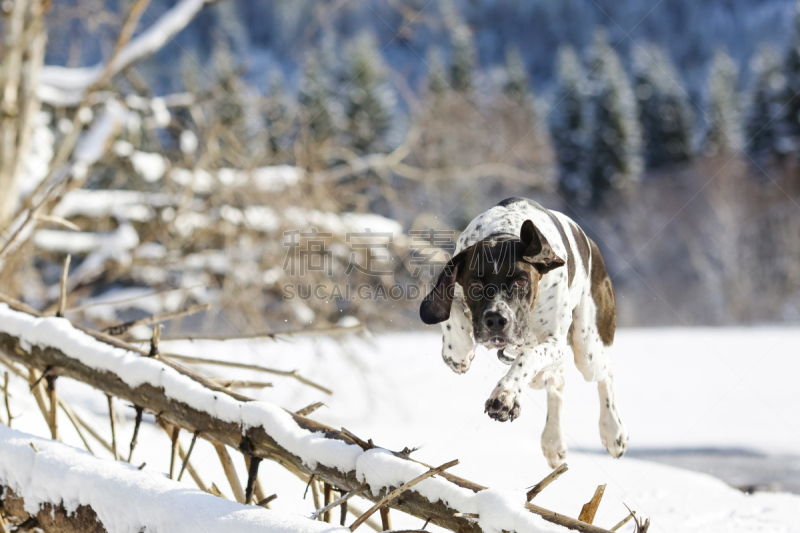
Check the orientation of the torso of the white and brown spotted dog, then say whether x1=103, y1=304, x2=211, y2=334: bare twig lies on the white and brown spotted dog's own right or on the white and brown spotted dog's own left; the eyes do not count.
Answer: on the white and brown spotted dog's own right

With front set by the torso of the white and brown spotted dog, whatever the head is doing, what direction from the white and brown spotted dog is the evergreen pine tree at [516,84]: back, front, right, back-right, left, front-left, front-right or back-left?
back-right

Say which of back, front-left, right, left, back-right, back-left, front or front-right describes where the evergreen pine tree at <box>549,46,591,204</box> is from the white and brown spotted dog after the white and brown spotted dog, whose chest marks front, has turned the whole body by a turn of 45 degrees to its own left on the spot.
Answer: back

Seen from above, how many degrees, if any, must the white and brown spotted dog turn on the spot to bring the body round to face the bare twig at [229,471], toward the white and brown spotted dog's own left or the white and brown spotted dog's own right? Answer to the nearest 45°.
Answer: approximately 90° to the white and brown spotted dog's own right

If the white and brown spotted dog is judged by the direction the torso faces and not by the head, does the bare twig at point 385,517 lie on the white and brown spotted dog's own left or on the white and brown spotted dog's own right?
on the white and brown spotted dog's own right

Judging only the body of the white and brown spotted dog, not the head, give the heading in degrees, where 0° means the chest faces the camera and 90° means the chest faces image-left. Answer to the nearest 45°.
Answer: approximately 45°

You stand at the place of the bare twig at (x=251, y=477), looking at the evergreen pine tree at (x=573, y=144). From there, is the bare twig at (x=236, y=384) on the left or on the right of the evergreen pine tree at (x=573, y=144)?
left

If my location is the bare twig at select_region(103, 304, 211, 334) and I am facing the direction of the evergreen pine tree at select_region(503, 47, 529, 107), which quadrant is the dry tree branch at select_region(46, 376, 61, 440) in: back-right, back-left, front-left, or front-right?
back-left

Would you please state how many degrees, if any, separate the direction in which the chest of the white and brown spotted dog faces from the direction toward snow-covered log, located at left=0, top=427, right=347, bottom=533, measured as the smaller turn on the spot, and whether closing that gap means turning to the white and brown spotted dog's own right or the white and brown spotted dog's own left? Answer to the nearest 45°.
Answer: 0° — it already faces it

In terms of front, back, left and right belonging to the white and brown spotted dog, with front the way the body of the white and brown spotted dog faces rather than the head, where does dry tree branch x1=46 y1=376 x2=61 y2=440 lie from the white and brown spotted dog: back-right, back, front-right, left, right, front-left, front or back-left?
right
